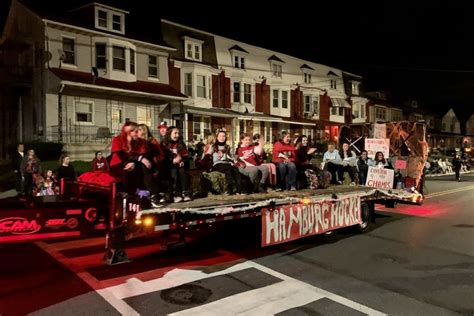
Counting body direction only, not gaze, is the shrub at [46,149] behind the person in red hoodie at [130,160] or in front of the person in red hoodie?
behind

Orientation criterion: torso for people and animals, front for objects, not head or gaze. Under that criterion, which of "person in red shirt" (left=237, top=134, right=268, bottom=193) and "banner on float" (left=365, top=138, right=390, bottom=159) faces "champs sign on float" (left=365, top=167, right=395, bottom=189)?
"banner on float" (left=365, top=138, right=390, bottom=159)

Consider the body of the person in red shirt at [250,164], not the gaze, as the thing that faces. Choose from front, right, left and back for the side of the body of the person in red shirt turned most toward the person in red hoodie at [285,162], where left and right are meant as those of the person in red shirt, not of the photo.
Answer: left

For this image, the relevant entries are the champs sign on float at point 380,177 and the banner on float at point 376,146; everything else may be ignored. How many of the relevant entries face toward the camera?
2

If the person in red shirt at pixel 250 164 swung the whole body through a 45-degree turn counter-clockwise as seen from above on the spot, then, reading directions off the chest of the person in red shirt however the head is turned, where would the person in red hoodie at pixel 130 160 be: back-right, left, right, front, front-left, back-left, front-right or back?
back-right

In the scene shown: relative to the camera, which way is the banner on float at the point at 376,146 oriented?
toward the camera

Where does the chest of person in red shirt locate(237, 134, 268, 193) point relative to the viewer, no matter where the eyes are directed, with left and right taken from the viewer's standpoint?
facing the viewer and to the right of the viewer

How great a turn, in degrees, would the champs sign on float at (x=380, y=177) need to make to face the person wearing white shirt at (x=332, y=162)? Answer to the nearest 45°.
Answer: approximately 45° to its right

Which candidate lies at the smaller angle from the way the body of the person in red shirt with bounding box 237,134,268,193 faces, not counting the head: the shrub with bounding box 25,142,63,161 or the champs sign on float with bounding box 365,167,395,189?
the champs sign on float

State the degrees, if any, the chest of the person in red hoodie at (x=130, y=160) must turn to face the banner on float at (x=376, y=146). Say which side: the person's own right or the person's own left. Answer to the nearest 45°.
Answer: approximately 90° to the person's own left

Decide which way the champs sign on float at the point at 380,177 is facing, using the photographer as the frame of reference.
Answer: facing the viewer

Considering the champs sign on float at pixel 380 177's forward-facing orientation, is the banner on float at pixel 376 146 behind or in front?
behind

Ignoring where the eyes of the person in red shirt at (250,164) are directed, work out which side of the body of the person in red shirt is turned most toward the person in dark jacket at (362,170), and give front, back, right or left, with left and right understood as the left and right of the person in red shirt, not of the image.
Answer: left
